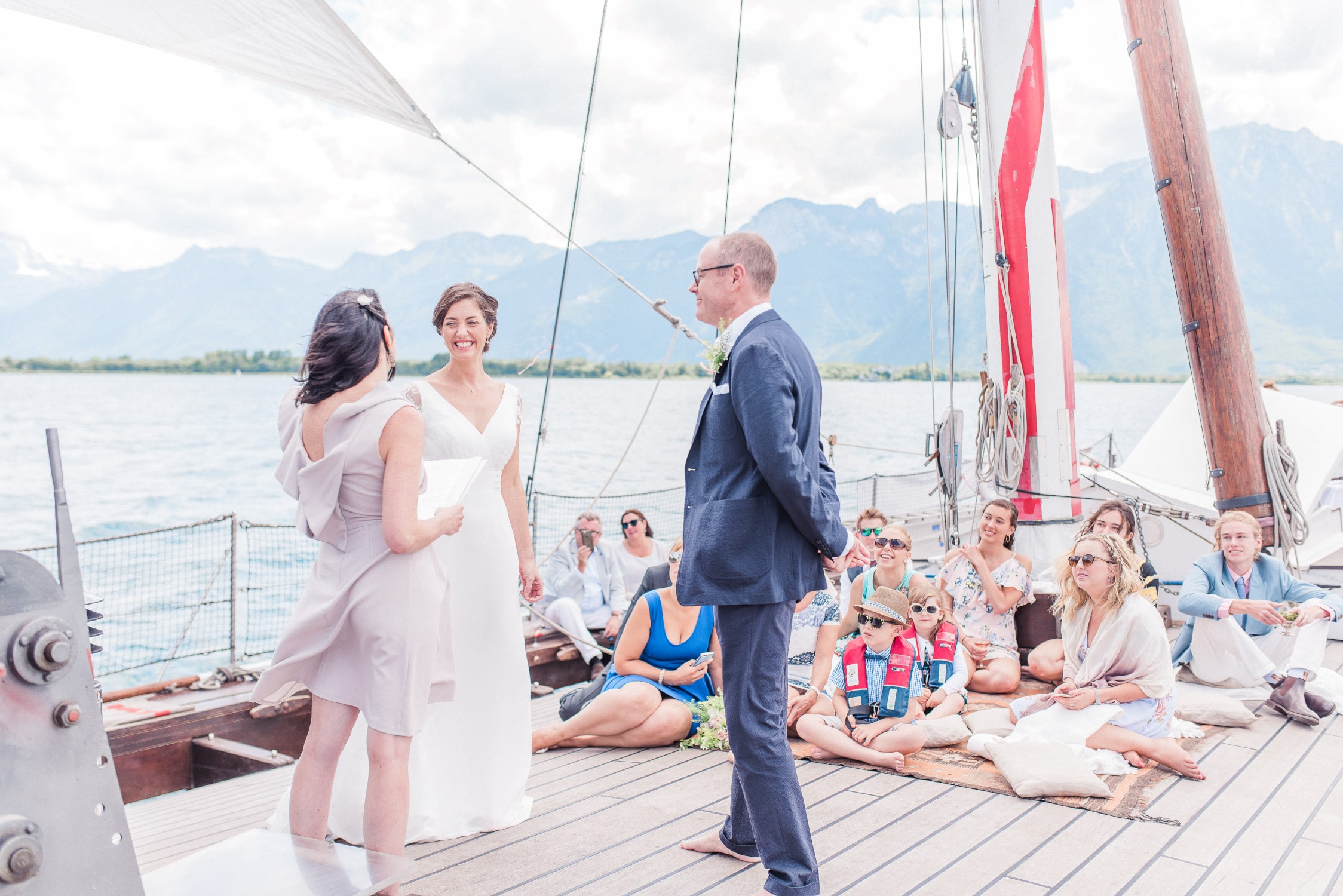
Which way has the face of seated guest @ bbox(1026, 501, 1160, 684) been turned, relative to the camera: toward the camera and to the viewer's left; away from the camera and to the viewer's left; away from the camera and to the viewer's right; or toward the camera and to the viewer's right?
toward the camera and to the viewer's left

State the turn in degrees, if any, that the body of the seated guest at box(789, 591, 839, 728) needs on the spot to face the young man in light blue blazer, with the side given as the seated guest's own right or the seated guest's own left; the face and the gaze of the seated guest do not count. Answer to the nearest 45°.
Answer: approximately 135° to the seated guest's own left

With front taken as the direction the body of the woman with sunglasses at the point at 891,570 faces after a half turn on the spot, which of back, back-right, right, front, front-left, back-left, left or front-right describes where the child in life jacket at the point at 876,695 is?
back-right

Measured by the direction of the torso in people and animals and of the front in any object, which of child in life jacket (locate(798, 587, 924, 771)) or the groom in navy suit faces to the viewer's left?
the groom in navy suit

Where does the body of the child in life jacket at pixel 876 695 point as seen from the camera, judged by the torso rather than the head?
toward the camera

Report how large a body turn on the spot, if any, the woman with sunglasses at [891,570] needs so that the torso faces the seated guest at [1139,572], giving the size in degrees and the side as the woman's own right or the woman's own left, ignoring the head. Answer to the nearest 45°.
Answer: approximately 135° to the woman's own left

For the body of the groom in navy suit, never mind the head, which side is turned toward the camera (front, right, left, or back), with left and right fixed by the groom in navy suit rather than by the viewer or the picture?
left

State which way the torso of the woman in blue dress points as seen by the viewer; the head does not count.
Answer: toward the camera

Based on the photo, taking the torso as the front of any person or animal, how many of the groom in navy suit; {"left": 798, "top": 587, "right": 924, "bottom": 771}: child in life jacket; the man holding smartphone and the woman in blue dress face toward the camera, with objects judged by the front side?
3

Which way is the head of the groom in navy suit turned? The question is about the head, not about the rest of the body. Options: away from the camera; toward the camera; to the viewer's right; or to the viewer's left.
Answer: to the viewer's left

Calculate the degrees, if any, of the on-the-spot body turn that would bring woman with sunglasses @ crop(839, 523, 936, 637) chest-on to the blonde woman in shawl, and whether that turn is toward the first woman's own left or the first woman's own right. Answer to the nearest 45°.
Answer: approximately 90° to the first woman's own left

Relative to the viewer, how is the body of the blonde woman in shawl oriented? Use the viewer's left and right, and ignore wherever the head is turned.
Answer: facing the viewer and to the left of the viewer

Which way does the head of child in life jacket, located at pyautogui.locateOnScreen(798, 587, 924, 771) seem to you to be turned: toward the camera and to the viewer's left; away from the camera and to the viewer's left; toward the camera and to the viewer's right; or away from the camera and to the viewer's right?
toward the camera and to the viewer's left

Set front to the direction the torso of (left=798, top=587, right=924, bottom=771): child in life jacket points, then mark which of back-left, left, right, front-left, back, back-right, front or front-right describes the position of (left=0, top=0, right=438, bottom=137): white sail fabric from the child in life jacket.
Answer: front-right

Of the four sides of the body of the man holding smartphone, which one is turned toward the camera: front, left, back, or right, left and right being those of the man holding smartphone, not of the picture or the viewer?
front

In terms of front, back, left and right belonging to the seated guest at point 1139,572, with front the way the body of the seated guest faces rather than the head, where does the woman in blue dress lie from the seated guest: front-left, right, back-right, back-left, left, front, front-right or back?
front

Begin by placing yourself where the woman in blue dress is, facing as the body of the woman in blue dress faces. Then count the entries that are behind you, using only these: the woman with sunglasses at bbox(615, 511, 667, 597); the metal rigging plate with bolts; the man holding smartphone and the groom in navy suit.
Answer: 2

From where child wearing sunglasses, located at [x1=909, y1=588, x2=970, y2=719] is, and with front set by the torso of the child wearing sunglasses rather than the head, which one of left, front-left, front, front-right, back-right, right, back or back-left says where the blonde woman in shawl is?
left

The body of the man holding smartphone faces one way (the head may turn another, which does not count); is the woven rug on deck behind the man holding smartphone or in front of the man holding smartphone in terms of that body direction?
in front
